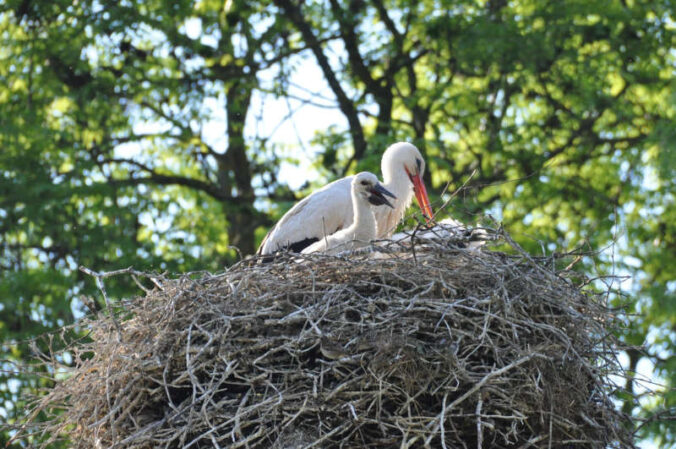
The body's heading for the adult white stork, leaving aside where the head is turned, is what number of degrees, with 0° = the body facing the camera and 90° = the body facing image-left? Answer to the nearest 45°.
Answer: approximately 270°

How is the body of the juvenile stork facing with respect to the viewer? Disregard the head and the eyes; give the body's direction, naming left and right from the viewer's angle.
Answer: facing to the right of the viewer
